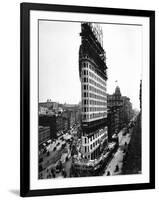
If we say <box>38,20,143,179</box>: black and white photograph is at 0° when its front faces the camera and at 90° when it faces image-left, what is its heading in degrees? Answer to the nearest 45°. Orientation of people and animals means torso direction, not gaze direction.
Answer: approximately 315°
